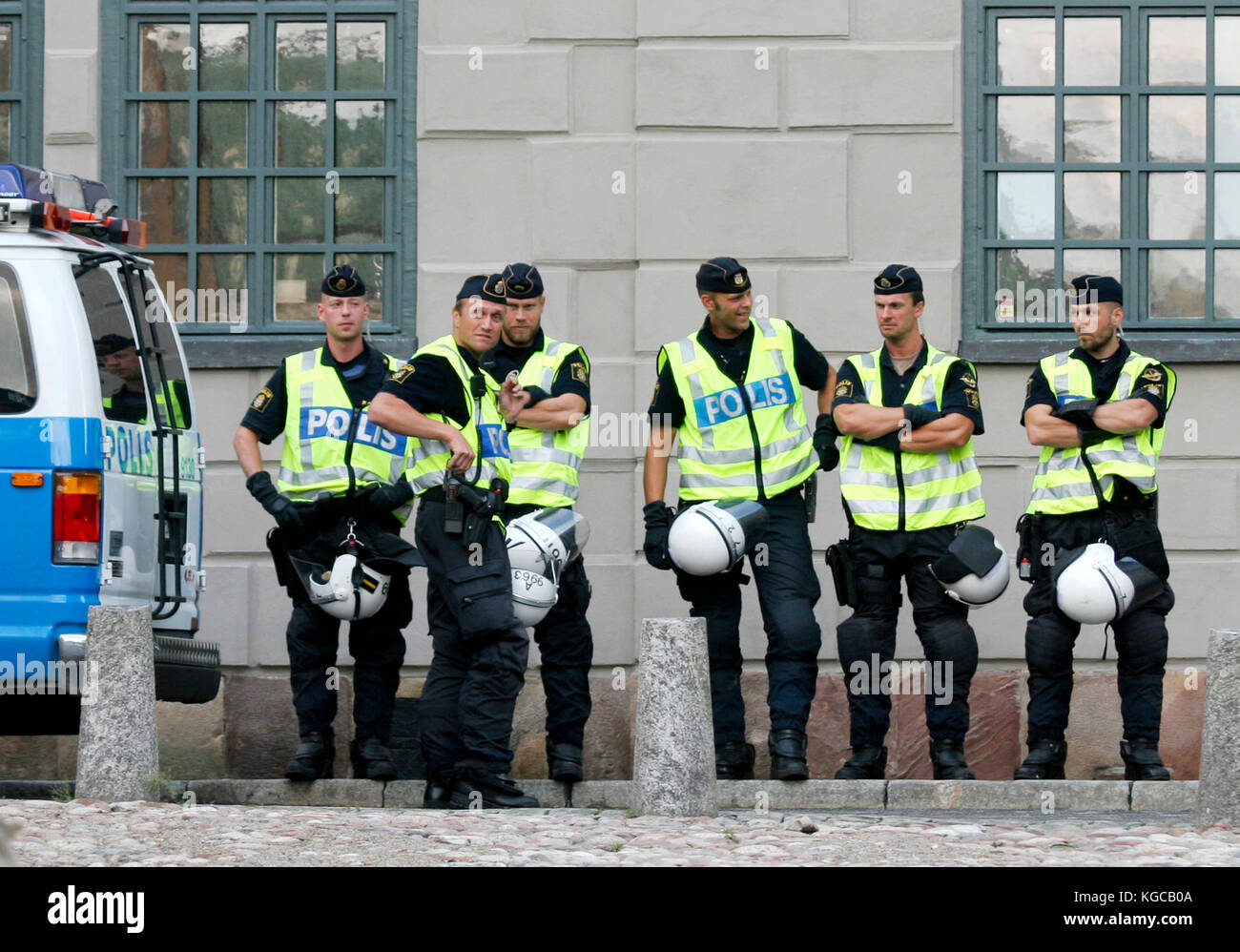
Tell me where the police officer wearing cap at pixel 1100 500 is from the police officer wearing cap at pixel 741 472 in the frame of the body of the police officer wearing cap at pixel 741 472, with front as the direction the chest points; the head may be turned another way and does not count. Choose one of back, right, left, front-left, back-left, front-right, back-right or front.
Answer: left

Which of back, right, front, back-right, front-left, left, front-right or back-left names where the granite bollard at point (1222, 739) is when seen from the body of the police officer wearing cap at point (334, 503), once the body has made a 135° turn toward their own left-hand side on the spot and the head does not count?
right

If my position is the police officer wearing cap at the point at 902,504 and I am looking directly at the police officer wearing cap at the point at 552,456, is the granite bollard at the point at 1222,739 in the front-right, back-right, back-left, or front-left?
back-left

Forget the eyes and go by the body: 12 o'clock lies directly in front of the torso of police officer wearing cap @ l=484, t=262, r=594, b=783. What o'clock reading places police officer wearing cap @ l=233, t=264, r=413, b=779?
police officer wearing cap @ l=233, t=264, r=413, b=779 is roughly at 2 o'clock from police officer wearing cap @ l=484, t=262, r=594, b=783.

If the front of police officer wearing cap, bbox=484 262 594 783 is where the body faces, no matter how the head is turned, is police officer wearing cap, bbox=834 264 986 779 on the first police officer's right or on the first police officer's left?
on the first police officer's left

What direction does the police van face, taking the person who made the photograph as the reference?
facing away from the viewer and to the left of the viewer

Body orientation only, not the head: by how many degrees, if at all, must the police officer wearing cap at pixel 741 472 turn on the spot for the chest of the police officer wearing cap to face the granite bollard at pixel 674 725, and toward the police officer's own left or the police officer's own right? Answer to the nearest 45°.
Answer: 0° — they already face it

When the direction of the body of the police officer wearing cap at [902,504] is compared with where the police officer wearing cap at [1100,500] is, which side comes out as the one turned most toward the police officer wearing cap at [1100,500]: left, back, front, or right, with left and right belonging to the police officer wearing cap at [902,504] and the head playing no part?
left

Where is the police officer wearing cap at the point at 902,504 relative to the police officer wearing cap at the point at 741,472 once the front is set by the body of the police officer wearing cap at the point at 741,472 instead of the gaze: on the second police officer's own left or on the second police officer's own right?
on the second police officer's own left
